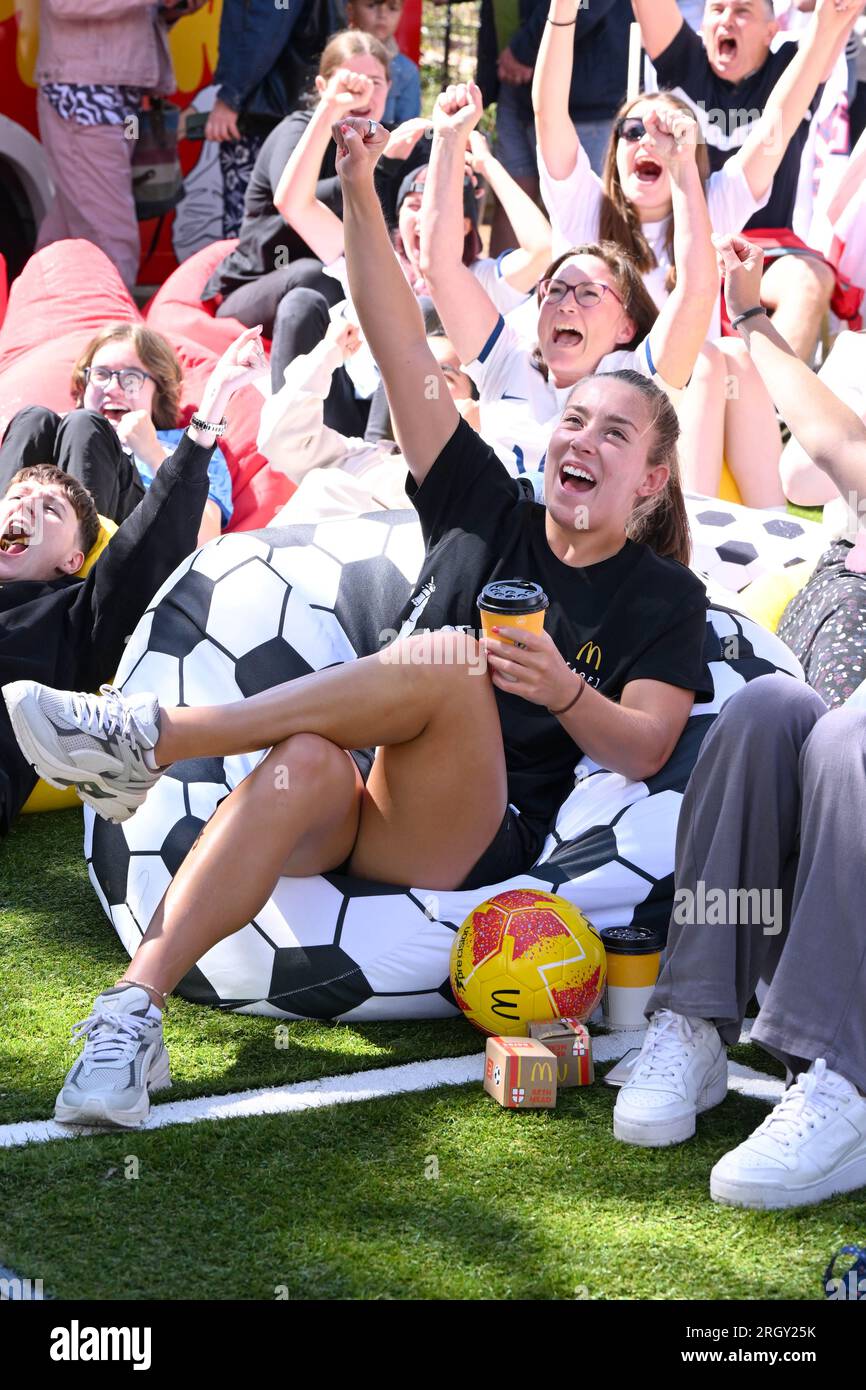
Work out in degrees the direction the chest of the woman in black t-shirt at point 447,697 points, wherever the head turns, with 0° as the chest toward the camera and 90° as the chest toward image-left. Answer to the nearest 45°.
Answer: approximately 45°

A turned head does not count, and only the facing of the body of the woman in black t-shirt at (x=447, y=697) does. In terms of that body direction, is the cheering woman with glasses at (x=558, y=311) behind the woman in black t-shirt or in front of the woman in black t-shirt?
behind

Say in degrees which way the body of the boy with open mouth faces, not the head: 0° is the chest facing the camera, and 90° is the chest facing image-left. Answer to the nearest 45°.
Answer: approximately 45°

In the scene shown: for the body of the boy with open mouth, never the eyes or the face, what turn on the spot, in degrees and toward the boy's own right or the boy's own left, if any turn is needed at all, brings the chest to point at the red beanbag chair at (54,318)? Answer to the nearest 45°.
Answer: approximately 135° to the boy's own right

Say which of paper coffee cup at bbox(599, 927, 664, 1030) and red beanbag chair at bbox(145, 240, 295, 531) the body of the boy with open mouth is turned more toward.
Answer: the paper coffee cup
